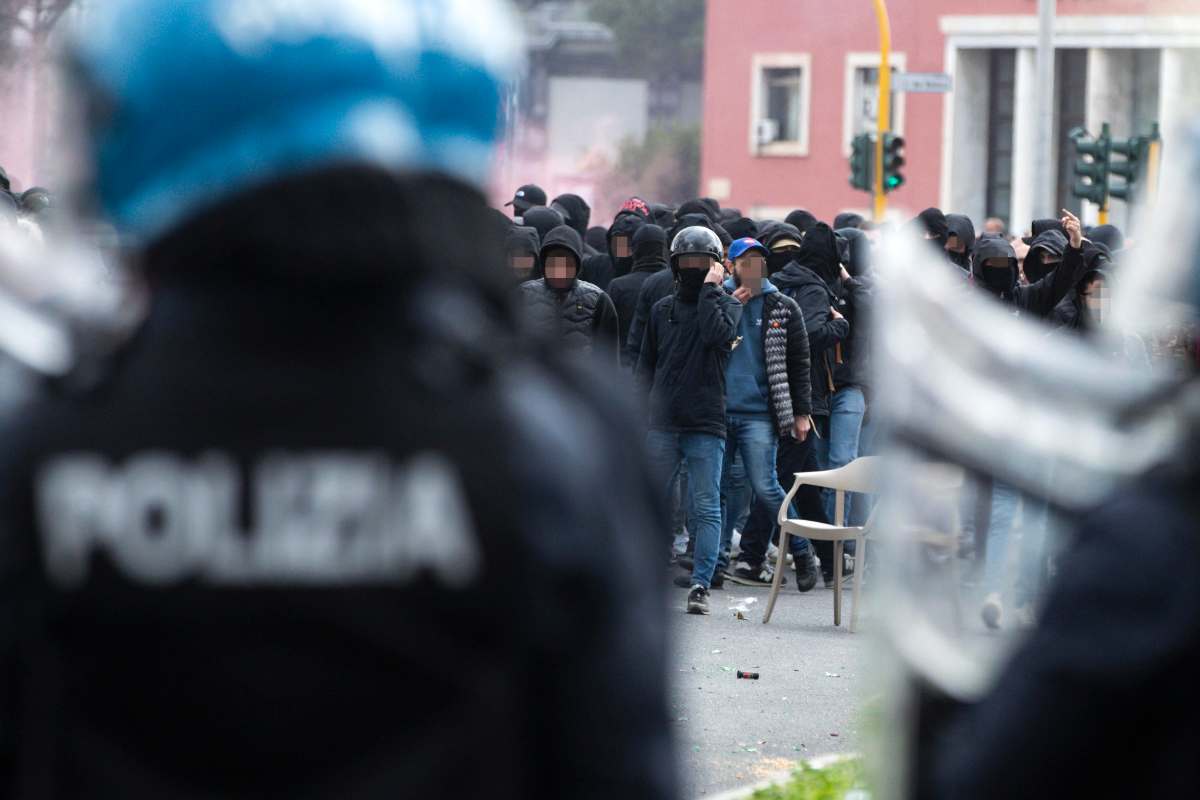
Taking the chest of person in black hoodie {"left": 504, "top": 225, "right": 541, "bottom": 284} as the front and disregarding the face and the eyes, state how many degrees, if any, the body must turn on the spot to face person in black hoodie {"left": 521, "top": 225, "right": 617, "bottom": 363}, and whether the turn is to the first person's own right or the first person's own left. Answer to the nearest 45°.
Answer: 0° — they already face them

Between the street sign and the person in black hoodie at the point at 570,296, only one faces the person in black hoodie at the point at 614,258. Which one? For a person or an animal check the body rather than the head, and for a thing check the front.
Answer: the street sign

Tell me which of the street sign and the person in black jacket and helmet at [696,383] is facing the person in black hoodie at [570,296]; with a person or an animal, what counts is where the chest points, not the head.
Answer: the street sign

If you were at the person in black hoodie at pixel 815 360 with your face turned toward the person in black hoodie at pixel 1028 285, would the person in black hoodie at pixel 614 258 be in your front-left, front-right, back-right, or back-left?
back-left

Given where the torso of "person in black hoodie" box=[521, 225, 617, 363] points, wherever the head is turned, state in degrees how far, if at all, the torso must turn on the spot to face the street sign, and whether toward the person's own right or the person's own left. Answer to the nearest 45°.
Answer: approximately 180°

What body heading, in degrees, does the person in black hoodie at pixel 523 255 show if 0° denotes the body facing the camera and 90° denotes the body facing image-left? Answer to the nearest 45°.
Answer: approximately 0°

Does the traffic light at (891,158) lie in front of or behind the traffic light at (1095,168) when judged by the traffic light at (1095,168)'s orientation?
in front

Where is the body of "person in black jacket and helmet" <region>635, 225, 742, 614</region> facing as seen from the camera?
toward the camera

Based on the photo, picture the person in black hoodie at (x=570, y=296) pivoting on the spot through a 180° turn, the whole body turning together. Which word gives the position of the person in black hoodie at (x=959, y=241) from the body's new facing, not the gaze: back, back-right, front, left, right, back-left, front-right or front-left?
front-right

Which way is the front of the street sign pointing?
toward the camera
